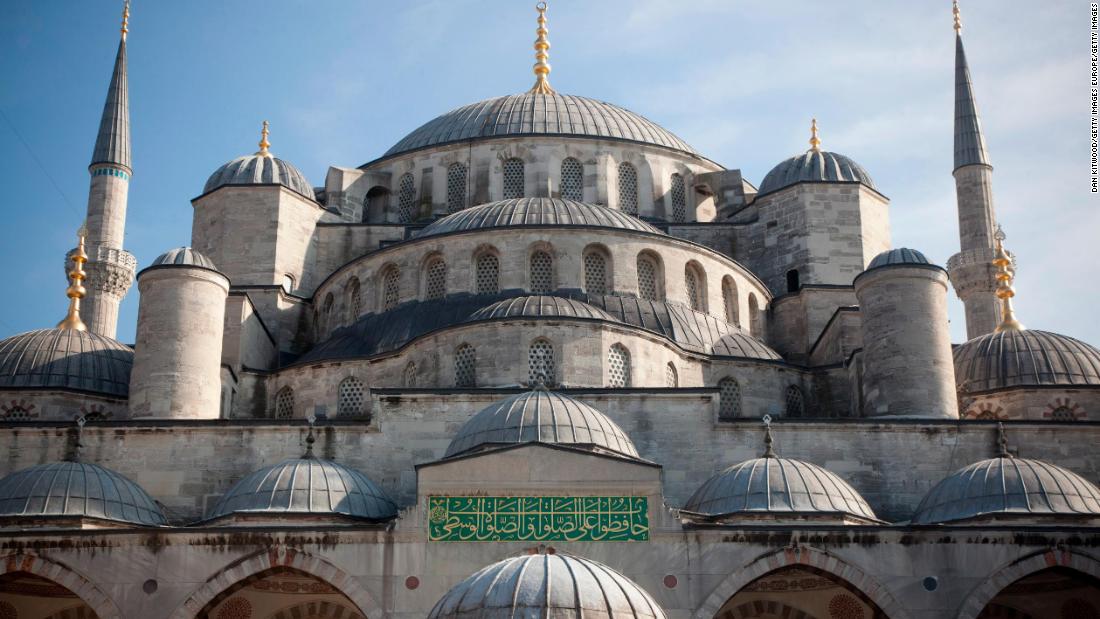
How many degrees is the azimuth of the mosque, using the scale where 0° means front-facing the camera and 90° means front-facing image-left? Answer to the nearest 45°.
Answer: approximately 0°
